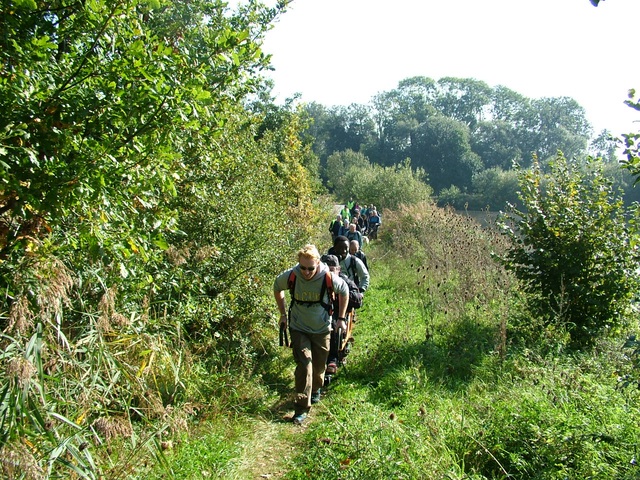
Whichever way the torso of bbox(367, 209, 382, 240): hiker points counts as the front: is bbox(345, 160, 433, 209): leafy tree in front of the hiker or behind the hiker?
behind

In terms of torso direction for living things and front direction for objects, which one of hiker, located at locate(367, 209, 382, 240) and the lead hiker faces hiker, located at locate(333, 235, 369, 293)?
hiker, located at locate(367, 209, 382, 240)

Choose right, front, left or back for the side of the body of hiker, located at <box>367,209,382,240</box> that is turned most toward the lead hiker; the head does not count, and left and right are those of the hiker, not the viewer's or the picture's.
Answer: front

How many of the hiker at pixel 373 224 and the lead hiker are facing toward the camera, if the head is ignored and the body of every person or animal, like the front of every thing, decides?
2

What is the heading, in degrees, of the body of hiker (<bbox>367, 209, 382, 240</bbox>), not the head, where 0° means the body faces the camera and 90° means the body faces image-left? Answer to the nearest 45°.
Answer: approximately 0°

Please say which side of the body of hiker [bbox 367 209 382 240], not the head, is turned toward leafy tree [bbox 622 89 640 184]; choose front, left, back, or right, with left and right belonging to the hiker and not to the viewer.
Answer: front

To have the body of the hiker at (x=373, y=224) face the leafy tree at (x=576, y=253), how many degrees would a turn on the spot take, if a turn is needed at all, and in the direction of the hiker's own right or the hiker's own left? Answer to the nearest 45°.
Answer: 0° — they already face it

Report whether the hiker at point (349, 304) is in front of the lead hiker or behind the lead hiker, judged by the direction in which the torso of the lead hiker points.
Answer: behind

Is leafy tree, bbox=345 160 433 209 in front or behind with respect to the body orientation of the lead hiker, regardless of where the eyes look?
behind

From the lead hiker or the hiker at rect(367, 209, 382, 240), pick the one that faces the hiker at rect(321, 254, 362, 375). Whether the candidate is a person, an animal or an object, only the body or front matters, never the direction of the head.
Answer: the hiker at rect(367, 209, 382, 240)

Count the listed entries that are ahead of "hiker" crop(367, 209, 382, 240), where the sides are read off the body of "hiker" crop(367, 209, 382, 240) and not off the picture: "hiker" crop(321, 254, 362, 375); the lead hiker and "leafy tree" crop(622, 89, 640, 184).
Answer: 3
